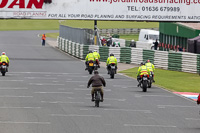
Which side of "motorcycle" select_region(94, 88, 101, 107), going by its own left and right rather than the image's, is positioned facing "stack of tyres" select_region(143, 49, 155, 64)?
front

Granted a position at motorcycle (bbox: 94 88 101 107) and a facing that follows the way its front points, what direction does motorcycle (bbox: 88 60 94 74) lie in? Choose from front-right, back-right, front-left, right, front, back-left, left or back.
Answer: front

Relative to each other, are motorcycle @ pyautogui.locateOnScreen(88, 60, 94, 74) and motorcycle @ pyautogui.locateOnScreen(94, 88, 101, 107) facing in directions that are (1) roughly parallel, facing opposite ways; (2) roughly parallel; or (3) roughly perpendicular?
roughly parallel

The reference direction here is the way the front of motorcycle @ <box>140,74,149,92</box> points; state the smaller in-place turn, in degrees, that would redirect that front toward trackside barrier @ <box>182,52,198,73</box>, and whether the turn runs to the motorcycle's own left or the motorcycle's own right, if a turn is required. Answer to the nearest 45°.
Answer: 0° — it already faces it

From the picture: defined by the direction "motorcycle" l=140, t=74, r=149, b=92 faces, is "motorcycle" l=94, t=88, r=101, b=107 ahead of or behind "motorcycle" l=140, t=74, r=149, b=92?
behind

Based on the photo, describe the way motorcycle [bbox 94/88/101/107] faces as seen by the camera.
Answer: facing away from the viewer

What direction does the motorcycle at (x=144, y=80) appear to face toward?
away from the camera

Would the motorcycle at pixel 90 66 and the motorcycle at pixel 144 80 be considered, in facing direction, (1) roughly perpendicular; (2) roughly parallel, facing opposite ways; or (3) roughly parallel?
roughly parallel

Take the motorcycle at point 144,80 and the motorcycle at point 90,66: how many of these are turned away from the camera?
2

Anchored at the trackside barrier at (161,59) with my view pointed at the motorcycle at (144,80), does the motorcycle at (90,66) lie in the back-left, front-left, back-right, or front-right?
front-right

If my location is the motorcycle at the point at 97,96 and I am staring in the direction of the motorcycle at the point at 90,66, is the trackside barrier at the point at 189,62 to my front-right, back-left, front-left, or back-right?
front-right

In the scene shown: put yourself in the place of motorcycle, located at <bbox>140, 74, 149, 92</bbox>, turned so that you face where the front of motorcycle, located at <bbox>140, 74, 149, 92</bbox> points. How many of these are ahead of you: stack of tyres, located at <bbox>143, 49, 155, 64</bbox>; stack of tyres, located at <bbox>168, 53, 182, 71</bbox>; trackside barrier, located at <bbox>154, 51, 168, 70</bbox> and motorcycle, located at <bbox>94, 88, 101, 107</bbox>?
3

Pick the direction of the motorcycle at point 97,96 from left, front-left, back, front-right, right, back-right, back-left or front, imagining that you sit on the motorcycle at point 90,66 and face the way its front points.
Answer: back

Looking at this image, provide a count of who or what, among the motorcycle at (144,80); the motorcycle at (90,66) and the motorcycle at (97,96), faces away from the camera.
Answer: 3

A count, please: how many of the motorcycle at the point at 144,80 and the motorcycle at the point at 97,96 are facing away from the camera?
2

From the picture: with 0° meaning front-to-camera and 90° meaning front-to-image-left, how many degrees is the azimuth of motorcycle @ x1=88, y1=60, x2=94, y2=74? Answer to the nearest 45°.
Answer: approximately 180°
